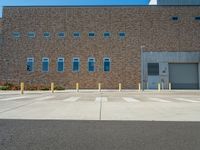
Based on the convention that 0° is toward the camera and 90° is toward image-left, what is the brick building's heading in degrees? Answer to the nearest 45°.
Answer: approximately 0°
